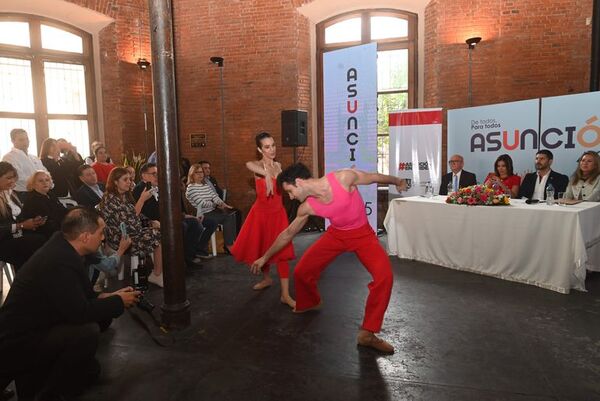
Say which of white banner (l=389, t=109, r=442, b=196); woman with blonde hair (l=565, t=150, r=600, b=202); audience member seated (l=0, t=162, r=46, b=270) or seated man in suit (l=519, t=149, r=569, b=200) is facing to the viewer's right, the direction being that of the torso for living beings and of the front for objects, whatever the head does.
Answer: the audience member seated

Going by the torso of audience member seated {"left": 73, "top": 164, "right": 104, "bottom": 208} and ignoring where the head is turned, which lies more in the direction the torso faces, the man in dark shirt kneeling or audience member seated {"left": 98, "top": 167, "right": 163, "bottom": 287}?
the audience member seated

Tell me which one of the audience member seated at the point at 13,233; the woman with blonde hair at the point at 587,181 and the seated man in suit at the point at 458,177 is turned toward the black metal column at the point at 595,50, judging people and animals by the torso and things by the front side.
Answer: the audience member seated

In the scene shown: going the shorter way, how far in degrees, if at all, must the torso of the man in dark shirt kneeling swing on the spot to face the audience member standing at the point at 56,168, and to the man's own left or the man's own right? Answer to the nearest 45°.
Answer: approximately 90° to the man's own left

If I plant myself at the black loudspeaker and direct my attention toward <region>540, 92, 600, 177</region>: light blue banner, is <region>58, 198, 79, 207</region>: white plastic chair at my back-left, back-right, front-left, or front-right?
back-right

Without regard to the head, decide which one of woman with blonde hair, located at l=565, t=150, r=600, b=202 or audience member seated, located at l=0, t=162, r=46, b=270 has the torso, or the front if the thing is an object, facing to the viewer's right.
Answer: the audience member seated

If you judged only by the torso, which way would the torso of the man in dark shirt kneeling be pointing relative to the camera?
to the viewer's right

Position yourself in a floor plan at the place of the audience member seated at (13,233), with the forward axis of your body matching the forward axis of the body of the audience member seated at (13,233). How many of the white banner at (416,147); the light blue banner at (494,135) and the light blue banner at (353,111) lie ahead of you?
3

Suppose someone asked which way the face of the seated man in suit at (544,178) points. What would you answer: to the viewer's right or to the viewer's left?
to the viewer's left

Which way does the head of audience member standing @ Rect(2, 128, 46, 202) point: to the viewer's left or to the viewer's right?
to the viewer's right

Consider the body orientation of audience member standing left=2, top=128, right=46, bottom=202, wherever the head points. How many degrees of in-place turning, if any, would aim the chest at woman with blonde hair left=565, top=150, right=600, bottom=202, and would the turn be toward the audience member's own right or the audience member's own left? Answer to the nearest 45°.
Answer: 0° — they already face them

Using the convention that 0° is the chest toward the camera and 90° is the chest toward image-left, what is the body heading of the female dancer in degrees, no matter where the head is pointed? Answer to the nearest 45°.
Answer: approximately 315°

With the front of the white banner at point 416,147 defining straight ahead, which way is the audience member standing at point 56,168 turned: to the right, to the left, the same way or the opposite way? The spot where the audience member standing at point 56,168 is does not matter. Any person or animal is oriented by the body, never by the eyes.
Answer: to the left
